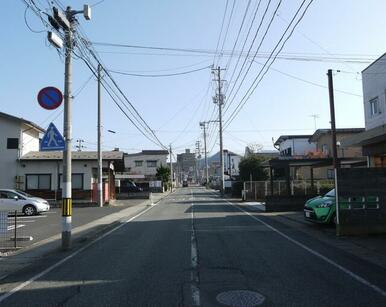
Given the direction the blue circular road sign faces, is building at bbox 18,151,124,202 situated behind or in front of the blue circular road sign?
behind

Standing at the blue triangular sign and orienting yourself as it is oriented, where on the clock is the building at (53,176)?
The building is roughly at 6 o'clock from the blue triangular sign.

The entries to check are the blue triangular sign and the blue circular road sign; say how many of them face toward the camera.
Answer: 2

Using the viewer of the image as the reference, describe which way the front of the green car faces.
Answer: facing the viewer and to the left of the viewer

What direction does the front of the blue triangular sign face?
toward the camera

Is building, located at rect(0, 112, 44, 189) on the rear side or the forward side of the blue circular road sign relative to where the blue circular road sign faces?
on the rear side

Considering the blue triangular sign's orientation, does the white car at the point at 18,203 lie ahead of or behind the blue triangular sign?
behind

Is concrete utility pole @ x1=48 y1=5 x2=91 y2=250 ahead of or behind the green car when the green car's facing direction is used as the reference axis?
ahead

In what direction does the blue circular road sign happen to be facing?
toward the camera

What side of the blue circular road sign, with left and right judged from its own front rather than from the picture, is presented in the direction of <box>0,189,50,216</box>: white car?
back

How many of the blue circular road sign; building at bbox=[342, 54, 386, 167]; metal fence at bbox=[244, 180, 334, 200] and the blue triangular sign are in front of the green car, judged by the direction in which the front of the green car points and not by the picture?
2
